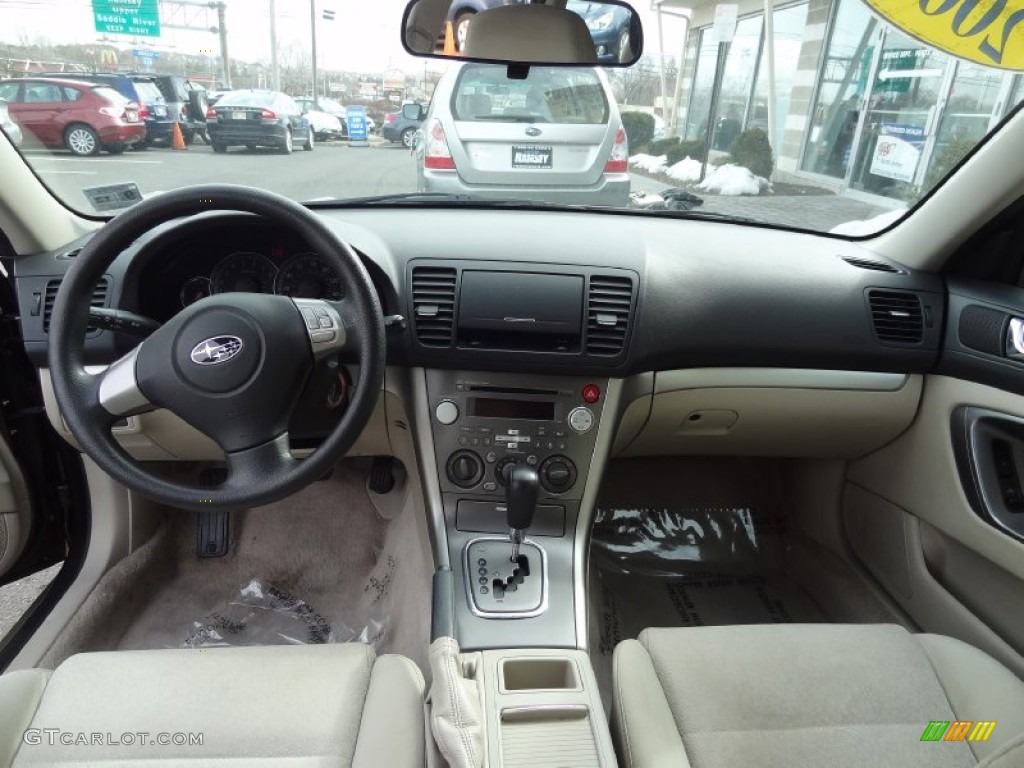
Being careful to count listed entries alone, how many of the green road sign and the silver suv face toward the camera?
1

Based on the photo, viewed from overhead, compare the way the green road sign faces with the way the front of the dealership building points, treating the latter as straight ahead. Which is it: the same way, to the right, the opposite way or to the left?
to the left

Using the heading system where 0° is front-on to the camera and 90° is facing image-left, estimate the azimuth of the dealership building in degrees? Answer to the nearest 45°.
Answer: approximately 45°

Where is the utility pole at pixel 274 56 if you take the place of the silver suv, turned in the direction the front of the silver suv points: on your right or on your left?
on your left

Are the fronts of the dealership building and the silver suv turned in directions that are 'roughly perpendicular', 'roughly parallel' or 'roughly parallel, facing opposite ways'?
roughly perpendicular

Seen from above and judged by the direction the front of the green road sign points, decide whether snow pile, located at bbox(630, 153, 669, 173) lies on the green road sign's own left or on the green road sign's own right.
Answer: on the green road sign's own left

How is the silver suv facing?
away from the camera
